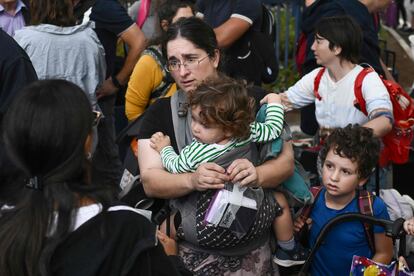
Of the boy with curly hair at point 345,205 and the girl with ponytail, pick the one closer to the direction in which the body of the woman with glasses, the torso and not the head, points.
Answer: the girl with ponytail

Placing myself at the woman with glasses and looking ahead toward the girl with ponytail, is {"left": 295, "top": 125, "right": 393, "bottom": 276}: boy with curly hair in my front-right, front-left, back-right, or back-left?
back-left

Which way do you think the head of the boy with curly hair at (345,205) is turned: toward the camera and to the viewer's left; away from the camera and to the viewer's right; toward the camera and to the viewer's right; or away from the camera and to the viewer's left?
toward the camera and to the viewer's left

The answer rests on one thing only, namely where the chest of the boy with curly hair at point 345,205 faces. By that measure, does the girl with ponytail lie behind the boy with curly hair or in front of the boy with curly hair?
in front

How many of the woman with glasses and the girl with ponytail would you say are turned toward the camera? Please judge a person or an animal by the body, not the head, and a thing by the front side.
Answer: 1

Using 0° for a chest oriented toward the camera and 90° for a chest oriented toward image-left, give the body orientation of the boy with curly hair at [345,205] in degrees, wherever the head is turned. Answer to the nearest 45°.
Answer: approximately 45°

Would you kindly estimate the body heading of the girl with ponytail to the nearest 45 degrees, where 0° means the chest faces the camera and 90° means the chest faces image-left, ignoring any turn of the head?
approximately 225°

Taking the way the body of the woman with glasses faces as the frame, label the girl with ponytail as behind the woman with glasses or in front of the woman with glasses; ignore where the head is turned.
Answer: in front

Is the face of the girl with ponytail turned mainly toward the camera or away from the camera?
away from the camera

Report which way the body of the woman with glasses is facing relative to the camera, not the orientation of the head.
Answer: toward the camera
